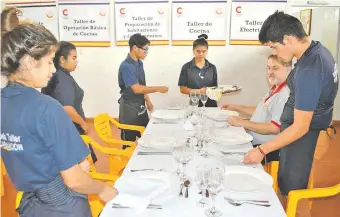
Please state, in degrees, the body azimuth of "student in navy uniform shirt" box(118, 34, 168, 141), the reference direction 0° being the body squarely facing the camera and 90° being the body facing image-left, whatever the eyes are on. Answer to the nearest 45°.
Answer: approximately 270°

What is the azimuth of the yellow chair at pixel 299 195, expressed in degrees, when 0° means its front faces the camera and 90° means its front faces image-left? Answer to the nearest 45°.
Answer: approximately 90°

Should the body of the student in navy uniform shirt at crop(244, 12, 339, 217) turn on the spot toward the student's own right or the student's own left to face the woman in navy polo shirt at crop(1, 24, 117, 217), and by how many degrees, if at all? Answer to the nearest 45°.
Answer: approximately 45° to the student's own left

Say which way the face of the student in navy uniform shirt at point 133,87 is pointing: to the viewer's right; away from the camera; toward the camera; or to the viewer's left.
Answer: to the viewer's right

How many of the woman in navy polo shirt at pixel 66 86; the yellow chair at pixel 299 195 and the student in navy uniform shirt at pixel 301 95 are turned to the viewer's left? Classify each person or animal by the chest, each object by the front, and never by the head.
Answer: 2

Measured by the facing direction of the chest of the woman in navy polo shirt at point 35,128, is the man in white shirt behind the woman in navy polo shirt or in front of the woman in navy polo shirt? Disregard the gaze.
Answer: in front

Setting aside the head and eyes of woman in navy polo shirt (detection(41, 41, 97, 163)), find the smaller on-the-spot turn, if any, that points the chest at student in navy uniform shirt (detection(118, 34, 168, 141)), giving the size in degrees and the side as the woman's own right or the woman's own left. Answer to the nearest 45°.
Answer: approximately 45° to the woman's own left

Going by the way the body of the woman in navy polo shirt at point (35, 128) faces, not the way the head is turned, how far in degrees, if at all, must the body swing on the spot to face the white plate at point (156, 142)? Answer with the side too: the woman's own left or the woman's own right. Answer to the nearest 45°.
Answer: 0° — they already face it

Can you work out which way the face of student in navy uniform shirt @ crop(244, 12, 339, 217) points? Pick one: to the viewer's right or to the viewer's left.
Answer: to the viewer's left

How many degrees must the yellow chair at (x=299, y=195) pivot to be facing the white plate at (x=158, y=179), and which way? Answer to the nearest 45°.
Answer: approximately 45° to its left

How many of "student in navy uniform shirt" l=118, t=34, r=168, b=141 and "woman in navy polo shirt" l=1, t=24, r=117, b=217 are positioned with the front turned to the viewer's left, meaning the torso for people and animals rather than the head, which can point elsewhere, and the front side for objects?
0

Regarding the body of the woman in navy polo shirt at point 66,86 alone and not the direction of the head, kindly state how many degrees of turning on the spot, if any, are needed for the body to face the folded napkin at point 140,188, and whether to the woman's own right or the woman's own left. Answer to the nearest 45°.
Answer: approximately 90° to the woman's own right

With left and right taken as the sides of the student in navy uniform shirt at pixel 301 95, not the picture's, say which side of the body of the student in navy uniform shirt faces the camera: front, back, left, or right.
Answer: left
